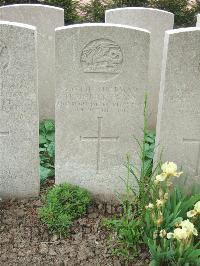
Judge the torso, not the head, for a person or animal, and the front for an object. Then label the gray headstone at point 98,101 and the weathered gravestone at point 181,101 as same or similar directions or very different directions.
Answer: same or similar directions

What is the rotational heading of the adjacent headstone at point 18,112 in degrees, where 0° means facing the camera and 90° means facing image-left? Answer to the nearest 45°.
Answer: approximately 0°

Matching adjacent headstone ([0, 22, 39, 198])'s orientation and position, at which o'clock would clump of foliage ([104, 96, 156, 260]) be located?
The clump of foliage is roughly at 10 o'clock from the adjacent headstone.

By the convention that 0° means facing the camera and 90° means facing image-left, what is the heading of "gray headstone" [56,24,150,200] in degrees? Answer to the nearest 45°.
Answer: approximately 0°

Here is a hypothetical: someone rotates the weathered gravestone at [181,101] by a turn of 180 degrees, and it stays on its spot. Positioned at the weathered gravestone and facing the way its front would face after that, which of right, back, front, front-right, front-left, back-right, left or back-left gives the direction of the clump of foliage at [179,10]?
front

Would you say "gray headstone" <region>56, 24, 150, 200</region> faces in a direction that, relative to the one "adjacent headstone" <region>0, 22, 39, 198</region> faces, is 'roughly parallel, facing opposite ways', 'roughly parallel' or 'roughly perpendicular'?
roughly parallel

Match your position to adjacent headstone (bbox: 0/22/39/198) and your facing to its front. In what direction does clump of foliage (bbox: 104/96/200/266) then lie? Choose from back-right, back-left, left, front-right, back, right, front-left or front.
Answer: front-left

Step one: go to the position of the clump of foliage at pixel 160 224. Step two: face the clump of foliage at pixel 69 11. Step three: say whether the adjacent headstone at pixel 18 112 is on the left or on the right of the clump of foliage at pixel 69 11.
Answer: left

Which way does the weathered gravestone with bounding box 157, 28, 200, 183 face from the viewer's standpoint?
toward the camera

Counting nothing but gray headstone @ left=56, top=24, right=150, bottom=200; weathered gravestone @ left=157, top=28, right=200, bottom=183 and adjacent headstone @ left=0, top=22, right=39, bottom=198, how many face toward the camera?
3

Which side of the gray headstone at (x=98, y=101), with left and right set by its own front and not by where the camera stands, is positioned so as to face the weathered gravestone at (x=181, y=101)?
left

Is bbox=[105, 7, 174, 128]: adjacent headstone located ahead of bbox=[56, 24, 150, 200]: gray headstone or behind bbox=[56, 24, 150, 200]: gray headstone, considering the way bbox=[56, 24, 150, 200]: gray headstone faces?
behind
